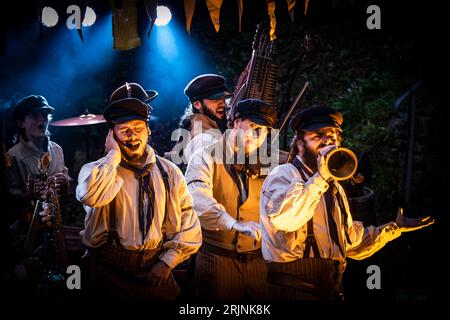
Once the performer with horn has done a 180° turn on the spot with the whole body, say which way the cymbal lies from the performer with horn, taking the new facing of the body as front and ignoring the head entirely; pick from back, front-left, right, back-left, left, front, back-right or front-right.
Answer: front

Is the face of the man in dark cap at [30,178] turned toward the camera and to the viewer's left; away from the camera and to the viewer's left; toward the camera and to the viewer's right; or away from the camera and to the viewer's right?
toward the camera and to the viewer's right

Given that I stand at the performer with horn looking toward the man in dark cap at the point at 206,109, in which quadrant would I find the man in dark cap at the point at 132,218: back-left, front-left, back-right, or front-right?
front-left

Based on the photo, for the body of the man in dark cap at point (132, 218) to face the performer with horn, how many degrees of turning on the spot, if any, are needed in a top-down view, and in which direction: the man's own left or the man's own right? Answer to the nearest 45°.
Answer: approximately 90° to the man's own left

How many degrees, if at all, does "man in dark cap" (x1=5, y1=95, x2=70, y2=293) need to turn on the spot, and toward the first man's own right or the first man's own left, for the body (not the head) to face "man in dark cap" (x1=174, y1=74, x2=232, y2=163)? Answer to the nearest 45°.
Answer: approximately 45° to the first man's own left

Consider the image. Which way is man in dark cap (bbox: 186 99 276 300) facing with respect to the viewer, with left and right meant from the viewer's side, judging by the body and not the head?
facing the viewer and to the right of the viewer

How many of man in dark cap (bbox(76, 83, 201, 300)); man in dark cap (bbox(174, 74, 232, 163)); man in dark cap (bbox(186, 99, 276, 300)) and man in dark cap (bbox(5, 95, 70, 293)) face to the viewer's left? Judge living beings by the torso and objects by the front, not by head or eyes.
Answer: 0

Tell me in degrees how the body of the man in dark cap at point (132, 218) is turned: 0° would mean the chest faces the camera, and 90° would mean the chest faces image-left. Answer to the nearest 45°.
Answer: approximately 0°

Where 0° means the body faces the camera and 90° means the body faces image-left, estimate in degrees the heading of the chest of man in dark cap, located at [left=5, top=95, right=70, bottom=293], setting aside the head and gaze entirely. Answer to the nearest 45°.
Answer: approximately 315°
